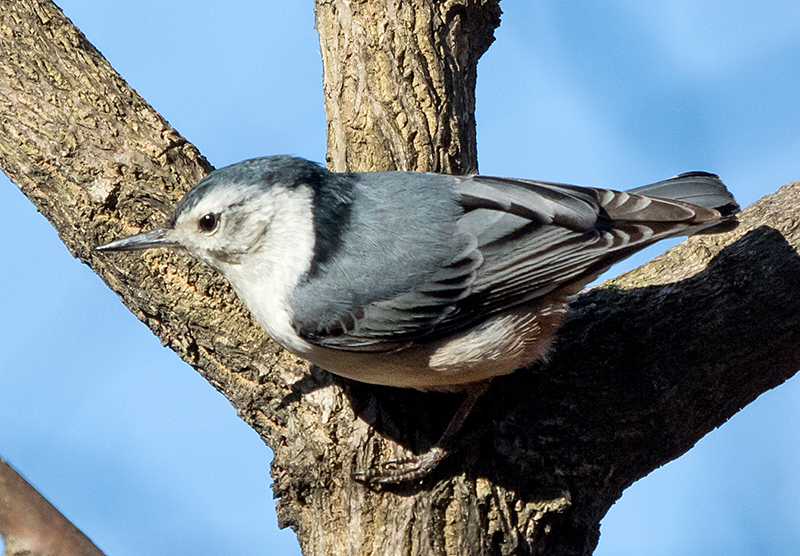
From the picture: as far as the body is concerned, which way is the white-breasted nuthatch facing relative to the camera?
to the viewer's left
